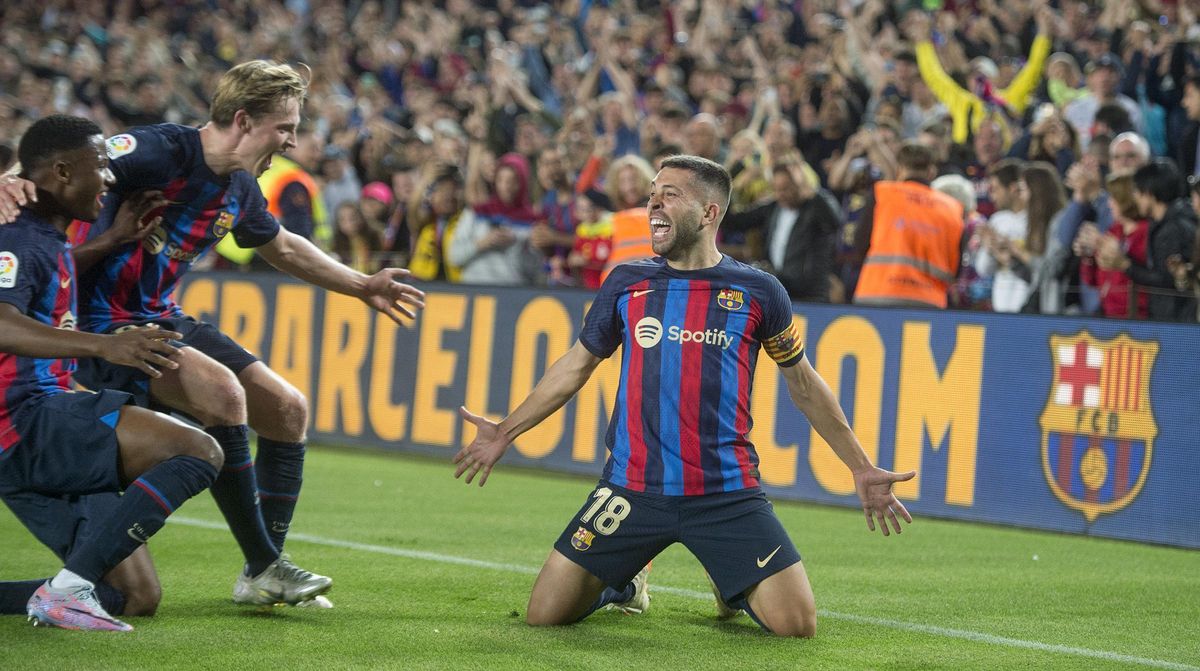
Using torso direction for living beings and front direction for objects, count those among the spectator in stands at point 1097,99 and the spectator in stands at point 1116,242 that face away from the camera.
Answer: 0

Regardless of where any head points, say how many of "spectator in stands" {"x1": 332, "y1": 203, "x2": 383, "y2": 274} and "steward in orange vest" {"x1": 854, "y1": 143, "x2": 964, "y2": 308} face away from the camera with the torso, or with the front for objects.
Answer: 1

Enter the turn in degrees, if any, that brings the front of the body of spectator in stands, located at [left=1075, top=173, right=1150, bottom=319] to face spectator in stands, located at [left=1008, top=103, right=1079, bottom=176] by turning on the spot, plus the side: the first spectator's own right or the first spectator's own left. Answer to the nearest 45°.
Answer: approximately 135° to the first spectator's own right

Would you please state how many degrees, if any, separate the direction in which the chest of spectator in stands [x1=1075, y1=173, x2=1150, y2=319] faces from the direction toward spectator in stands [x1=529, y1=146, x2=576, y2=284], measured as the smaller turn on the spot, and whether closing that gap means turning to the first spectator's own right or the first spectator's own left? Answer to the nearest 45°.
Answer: approximately 45° to the first spectator's own right

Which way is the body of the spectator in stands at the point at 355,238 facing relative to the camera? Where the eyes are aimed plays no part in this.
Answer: toward the camera

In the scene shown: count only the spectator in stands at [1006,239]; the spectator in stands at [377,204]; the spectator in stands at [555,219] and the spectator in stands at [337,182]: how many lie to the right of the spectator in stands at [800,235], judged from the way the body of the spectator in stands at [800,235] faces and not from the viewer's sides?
3

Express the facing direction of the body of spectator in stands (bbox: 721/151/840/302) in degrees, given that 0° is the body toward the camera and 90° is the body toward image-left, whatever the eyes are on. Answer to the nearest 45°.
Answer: approximately 45°

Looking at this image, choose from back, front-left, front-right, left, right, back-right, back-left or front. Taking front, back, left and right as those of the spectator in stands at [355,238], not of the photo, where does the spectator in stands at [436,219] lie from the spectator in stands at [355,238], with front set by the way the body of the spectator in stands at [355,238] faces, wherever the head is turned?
front-left

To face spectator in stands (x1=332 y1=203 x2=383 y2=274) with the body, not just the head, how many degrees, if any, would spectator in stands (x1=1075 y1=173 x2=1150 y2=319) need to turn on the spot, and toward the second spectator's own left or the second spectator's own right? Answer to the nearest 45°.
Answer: approximately 45° to the second spectator's own right

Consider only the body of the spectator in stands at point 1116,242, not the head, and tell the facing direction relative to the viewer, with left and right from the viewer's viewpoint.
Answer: facing the viewer and to the left of the viewer

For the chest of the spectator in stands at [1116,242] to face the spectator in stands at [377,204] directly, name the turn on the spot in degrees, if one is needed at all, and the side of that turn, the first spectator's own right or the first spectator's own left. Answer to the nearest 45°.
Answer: approximately 45° to the first spectator's own right

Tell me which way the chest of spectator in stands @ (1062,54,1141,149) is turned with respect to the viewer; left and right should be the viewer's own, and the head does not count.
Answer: facing the viewer

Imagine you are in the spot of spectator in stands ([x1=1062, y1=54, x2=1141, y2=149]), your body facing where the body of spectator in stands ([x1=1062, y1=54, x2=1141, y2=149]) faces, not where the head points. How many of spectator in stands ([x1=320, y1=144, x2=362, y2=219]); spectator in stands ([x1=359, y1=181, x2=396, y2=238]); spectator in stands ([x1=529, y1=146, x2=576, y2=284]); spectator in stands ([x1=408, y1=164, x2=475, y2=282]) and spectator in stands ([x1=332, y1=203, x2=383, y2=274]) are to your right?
5

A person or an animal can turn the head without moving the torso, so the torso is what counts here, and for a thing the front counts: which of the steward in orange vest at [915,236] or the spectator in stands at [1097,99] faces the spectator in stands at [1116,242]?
the spectator in stands at [1097,99]

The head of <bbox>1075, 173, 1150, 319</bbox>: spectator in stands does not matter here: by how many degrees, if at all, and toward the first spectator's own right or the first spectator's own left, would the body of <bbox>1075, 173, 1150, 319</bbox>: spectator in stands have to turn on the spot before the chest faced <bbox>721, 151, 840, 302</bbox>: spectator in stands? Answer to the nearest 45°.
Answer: approximately 45° to the first spectator's own right

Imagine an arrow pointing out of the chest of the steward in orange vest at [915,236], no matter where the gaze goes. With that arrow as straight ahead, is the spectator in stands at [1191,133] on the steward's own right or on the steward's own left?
on the steward's own right
